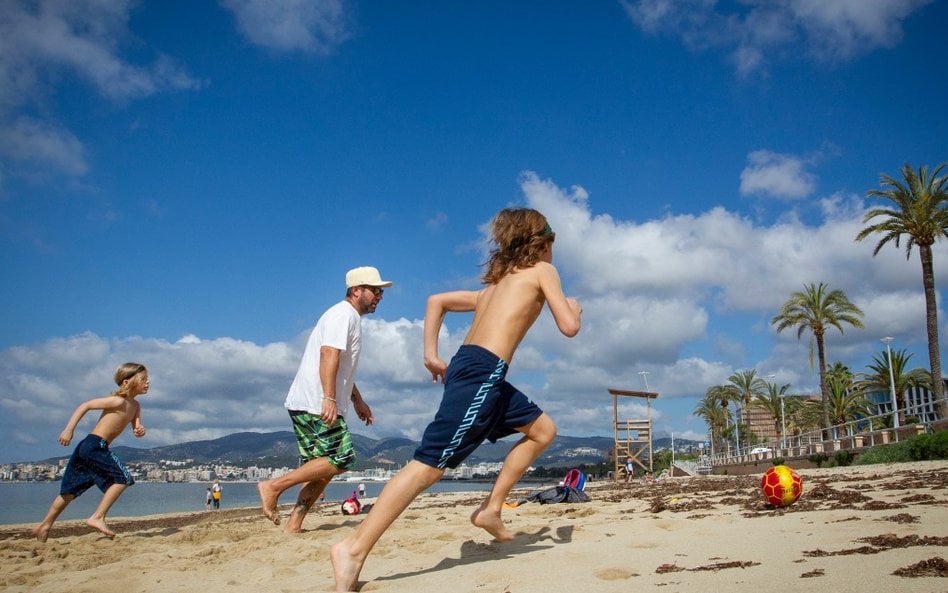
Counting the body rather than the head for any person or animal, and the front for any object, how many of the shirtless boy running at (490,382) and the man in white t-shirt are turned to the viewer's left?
0

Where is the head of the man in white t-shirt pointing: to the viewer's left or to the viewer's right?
to the viewer's right

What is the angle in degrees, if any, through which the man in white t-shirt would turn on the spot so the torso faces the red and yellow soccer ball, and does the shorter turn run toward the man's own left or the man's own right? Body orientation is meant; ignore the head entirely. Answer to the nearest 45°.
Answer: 0° — they already face it

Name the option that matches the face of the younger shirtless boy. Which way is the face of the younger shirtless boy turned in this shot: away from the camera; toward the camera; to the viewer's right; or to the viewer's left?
to the viewer's right

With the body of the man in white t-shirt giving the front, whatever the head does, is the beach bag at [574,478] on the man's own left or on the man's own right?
on the man's own left

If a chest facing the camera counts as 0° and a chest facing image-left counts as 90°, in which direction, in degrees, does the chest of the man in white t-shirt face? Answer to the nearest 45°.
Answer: approximately 270°

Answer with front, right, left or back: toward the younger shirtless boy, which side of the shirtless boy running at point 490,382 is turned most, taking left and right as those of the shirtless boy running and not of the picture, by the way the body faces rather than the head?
left

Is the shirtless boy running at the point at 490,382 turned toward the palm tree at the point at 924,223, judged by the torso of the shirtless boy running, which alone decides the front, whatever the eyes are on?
yes

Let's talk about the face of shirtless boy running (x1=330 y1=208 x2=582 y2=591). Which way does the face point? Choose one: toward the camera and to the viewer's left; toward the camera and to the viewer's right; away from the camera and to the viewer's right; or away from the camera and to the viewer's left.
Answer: away from the camera and to the viewer's right

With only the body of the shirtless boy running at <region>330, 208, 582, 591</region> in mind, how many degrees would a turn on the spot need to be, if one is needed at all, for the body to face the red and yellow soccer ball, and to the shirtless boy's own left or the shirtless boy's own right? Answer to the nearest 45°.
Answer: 0° — they already face it

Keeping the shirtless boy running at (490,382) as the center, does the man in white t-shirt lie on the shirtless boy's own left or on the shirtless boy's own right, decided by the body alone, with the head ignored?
on the shirtless boy's own left

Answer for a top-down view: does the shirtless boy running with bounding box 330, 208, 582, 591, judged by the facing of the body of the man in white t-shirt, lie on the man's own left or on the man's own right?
on the man's own right

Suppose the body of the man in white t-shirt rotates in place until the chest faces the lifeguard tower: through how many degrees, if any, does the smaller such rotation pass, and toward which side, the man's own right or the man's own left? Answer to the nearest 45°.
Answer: approximately 45° to the man's own left

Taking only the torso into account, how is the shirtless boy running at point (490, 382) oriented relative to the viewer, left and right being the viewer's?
facing away from the viewer and to the right of the viewer

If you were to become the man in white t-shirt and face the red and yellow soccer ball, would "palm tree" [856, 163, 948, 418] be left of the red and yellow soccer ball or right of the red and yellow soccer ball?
left
